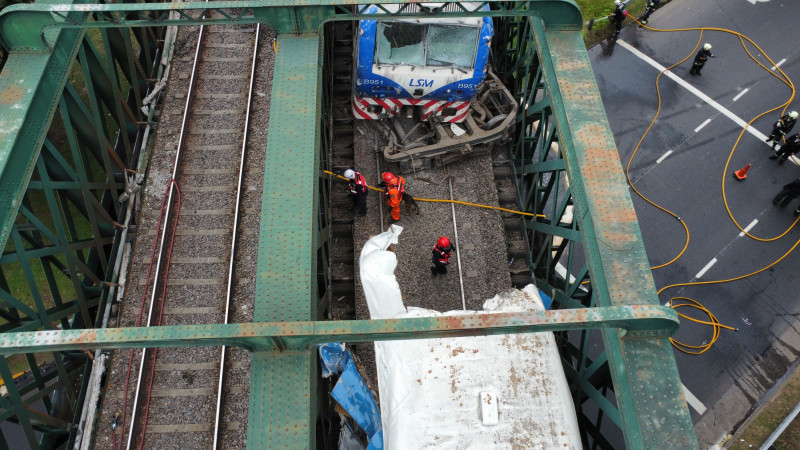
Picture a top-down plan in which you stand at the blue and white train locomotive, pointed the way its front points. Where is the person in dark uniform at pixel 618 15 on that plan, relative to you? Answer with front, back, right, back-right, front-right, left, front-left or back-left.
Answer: back-left

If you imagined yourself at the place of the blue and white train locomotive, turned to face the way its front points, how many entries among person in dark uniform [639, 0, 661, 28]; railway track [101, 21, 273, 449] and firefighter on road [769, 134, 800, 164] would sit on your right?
1

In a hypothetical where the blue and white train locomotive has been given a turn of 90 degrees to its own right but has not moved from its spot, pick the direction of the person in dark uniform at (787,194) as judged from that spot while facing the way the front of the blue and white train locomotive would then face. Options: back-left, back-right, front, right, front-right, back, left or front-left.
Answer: back-right

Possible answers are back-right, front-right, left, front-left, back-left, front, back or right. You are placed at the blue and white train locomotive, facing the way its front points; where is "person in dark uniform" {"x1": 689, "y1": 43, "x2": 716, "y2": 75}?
back-left

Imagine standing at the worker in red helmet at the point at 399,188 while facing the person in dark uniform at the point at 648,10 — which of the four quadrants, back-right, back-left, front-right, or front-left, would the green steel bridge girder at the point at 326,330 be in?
back-right

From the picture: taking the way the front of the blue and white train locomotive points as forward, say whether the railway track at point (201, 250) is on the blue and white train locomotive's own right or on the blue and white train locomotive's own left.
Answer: on the blue and white train locomotive's own right

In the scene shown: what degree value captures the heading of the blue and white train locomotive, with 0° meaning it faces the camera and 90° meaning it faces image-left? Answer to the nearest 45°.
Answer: approximately 0°

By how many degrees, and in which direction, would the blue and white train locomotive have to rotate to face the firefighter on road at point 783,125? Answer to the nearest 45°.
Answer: approximately 135° to its left

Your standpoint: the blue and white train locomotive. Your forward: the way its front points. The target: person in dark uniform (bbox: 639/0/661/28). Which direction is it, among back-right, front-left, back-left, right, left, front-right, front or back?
back-left
